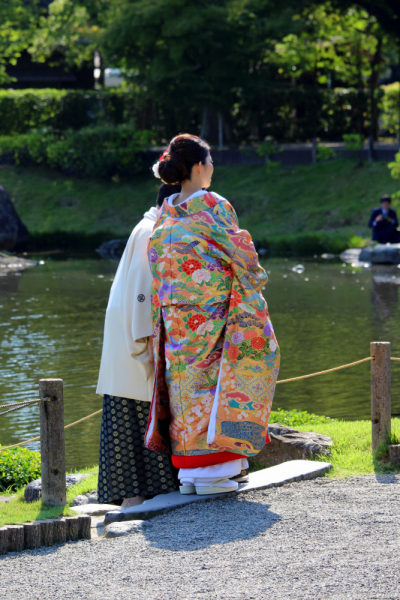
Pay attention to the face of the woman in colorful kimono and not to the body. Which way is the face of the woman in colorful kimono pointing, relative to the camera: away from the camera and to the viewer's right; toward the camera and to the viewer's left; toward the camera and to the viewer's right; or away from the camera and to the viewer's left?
away from the camera and to the viewer's right

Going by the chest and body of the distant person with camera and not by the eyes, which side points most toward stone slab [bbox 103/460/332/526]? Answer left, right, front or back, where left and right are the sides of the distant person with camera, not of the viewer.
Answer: front

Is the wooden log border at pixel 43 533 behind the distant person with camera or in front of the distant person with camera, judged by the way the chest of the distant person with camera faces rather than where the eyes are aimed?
in front

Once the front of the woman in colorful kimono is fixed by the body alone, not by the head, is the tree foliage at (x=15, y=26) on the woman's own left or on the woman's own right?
on the woman's own left

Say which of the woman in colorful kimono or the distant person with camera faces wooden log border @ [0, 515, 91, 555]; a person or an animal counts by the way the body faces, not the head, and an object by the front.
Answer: the distant person with camera

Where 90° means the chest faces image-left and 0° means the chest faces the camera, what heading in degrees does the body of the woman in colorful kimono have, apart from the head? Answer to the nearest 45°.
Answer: approximately 225°

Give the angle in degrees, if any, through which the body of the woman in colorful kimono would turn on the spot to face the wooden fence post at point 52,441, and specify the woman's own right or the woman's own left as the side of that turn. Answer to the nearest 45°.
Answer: approximately 135° to the woman's own left

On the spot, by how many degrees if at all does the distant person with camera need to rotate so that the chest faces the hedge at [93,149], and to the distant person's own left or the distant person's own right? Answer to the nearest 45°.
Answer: approximately 135° to the distant person's own right

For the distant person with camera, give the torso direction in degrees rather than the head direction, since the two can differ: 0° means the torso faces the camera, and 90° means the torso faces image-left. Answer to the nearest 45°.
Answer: approximately 0°

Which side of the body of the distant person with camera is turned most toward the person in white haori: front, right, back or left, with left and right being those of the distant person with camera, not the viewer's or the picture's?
front

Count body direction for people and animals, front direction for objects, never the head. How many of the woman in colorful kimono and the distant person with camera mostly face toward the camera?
1
